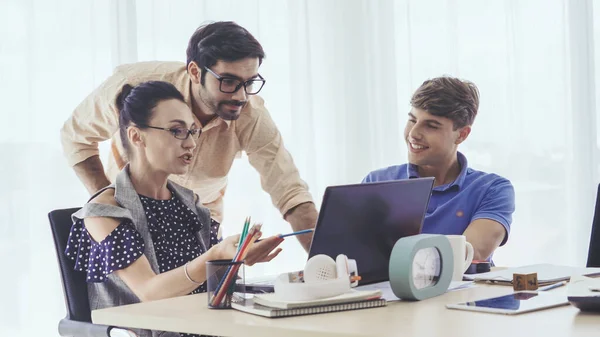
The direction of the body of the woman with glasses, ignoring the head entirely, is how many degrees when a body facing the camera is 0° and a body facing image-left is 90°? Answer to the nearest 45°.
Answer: approximately 315°

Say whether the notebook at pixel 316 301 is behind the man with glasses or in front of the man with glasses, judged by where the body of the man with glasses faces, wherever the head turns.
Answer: in front

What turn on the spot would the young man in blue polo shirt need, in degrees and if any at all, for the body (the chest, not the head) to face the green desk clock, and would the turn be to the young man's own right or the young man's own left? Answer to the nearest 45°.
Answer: approximately 45° to the young man's own left

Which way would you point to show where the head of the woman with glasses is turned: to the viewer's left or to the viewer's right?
to the viewer's right

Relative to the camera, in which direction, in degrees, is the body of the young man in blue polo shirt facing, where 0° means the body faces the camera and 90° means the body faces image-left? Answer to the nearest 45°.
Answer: approximately 45°

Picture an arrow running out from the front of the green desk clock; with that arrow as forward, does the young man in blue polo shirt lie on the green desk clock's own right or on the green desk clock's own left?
on the green desk clock's own left

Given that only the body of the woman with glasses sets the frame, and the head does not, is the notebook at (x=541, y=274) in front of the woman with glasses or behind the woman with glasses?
in front

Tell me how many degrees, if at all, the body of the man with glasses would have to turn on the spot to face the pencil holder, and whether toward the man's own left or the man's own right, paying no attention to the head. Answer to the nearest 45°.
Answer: approximately 45° to the man's own right

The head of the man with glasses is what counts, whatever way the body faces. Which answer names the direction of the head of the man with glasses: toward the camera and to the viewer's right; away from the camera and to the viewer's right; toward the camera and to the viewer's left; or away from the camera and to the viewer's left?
toward the camera and to the viewer's right
